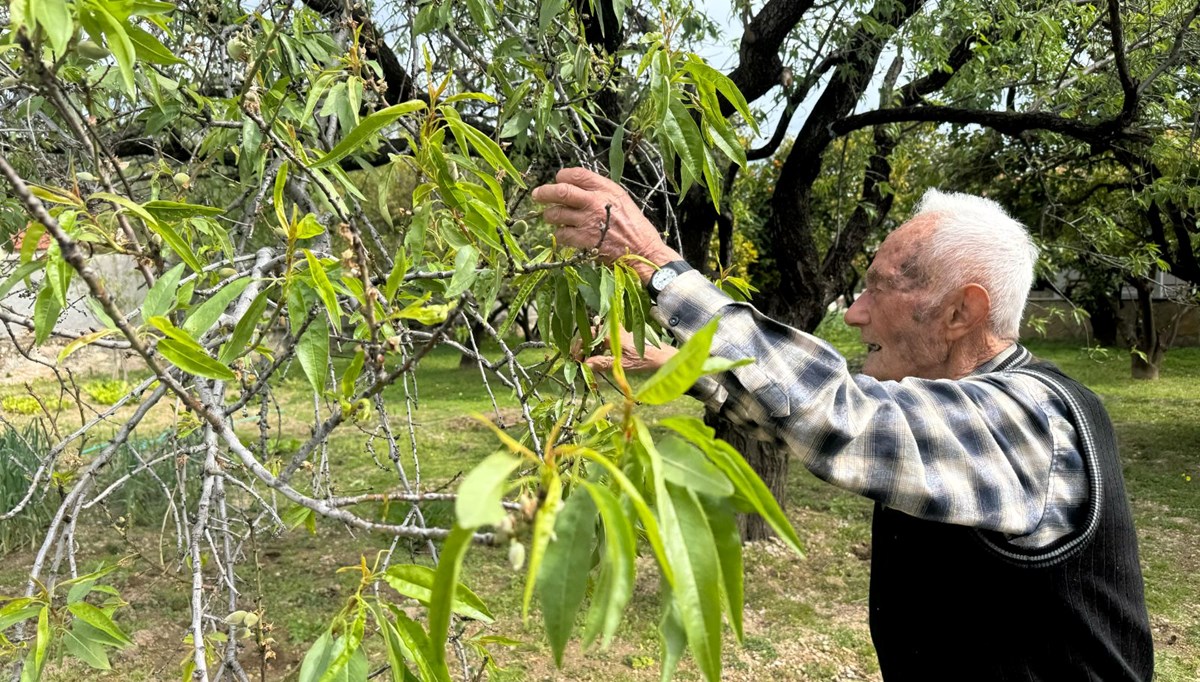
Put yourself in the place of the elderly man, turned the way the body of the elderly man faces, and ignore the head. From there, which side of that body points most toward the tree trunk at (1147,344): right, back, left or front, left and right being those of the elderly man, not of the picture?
right

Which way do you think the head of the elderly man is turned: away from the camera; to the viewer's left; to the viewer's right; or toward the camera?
to the viewer's left

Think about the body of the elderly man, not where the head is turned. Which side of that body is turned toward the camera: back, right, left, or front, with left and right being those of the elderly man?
left
